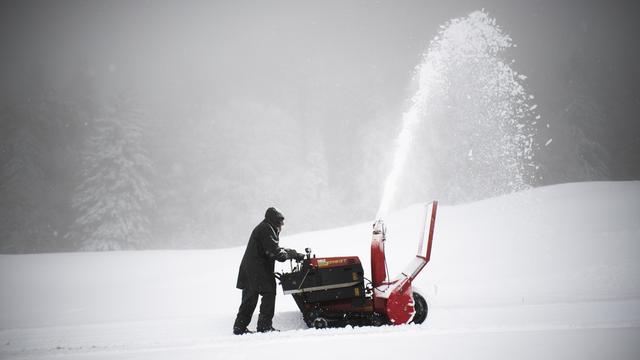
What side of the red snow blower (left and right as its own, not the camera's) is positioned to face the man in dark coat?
back

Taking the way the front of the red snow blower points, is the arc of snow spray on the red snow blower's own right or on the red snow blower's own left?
on the red snow blower's own left

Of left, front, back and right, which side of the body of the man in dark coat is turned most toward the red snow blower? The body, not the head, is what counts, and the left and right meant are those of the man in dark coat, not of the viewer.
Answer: front

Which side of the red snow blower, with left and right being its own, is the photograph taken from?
right

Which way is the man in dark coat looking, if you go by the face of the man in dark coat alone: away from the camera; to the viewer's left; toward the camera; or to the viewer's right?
to the viewer's right

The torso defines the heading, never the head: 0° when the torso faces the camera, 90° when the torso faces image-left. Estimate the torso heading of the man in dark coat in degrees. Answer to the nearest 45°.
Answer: approximately 270°

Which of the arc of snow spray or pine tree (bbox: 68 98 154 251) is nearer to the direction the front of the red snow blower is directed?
the arc of snow spray

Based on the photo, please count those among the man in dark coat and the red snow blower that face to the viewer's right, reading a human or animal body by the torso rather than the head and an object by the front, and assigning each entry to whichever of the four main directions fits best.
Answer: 2

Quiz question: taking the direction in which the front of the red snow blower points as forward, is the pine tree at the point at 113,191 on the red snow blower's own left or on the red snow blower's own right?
on the red snow blower's own left
